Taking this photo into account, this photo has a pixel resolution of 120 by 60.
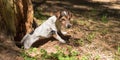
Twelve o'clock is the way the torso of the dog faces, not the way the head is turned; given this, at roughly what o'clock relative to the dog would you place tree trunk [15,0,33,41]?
The tree trunk is roughly at 7 o'clock from the dog.

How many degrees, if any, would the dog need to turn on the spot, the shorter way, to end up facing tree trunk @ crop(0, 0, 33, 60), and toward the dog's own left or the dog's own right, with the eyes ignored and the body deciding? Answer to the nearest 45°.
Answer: approximately 180°

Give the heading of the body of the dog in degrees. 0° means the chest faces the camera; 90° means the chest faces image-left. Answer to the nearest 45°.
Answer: approximately 270°
